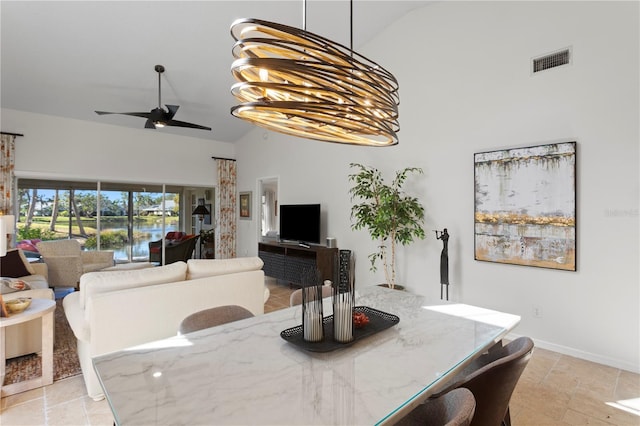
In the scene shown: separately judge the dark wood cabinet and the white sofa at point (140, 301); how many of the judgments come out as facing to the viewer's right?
0

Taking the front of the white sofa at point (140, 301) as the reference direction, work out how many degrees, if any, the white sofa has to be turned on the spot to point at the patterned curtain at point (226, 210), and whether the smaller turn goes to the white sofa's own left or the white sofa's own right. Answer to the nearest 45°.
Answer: approximately 45° to the white sofa's own right

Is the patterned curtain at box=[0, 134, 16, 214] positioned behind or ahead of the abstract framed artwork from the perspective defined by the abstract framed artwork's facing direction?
ahead

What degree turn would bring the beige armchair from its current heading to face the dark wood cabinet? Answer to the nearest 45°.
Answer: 0° — it already faces it

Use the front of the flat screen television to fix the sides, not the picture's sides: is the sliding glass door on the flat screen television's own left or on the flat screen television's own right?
on the flat screen television's own right

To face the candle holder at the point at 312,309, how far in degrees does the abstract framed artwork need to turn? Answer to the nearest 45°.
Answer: approximately 45° to its left

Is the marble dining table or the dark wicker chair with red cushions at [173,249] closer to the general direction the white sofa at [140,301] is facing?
the dark wicker chair with red cushions

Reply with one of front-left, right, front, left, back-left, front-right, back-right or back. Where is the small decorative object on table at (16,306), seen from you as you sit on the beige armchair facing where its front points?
front-right

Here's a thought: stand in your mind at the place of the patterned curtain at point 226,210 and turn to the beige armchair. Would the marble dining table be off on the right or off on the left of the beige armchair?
left

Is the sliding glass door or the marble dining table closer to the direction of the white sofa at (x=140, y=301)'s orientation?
the sliding glass door

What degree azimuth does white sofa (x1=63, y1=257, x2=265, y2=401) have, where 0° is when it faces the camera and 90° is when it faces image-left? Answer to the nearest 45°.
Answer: approximately 135°

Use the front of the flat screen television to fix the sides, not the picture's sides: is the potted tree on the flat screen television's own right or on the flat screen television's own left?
on the flat screen television's own left

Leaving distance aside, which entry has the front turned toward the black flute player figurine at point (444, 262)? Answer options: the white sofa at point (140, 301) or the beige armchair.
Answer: the beige armchair

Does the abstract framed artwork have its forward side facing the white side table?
yes

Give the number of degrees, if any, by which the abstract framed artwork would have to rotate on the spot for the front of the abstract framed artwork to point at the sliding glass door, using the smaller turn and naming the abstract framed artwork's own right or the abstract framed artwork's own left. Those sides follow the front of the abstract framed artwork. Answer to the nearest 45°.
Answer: approximately 45° to the abstract framed artwork's own right

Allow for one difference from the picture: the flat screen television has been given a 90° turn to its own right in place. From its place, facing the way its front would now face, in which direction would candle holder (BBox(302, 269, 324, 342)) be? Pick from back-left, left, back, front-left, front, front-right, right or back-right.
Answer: back-left

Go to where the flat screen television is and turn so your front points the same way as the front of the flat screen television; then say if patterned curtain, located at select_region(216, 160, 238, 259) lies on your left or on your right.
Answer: on your right

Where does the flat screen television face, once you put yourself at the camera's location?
facing the viewer and to the left of the viewer

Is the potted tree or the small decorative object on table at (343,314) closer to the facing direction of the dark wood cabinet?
the small decorative object on table
